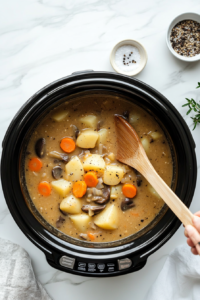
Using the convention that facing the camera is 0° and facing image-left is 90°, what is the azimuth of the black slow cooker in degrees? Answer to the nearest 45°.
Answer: approximately 0°
